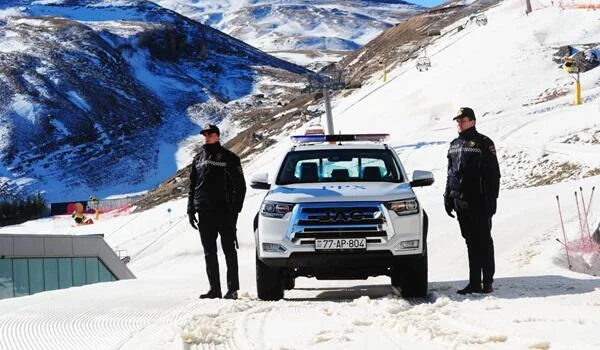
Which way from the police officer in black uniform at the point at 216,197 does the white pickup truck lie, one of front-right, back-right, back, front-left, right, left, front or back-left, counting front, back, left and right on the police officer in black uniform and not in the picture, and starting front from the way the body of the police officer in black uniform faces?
left

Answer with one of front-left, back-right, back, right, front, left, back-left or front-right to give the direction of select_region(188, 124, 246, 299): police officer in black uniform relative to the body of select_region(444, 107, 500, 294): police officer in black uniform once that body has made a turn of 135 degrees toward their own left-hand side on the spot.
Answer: back

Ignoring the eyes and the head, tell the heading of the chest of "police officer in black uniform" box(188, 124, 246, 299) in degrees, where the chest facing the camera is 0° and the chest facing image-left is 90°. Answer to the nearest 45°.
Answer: approximately 45°

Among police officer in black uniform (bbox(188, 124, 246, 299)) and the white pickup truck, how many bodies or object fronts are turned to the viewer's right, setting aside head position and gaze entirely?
0

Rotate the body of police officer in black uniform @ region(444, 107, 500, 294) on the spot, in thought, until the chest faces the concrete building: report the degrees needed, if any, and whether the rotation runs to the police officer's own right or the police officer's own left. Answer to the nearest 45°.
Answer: approximately 90° to the police officer's own right

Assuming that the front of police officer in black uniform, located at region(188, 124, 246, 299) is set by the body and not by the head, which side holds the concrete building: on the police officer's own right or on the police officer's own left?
on the police officer's own right

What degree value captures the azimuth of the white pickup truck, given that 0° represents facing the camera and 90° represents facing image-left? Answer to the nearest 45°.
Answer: approximately 0°

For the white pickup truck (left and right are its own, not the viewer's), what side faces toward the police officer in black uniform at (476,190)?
left
